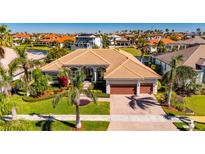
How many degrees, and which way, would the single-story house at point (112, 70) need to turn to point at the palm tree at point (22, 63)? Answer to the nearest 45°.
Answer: approximately 45° to its right

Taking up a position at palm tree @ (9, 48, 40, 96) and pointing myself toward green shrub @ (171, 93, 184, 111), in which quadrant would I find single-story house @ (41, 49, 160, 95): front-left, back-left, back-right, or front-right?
front-left

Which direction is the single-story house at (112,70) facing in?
toward the camera

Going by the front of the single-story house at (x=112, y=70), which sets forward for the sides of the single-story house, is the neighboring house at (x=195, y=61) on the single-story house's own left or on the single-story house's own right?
on the single-story house's own left

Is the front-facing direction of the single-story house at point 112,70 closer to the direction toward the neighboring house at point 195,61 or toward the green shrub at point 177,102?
the green shrub

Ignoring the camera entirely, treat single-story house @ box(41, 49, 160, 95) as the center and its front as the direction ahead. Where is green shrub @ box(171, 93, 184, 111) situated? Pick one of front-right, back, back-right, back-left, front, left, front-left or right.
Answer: front-left

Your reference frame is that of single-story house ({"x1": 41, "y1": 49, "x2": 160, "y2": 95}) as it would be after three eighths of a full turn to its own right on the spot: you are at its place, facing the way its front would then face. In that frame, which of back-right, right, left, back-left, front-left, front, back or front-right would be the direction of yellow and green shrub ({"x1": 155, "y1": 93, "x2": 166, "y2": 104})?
back

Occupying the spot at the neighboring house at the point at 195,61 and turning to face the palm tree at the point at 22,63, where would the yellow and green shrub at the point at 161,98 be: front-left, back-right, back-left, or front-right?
front-left
